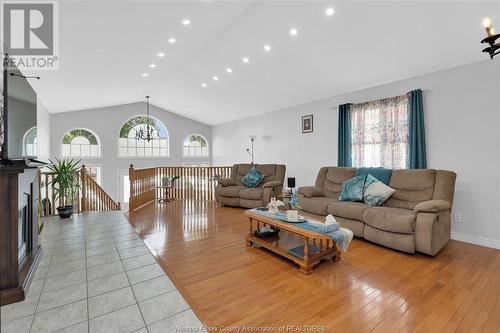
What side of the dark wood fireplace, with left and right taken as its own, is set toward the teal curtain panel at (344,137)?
front

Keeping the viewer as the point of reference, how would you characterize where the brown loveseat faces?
facing the viewer and to the left of the viewer

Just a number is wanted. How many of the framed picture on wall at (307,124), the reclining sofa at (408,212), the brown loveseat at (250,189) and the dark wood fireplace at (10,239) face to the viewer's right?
1

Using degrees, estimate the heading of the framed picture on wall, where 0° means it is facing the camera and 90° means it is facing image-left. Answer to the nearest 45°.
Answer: approximately 45°

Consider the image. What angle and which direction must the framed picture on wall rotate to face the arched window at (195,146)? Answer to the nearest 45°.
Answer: approximately 90° to its right

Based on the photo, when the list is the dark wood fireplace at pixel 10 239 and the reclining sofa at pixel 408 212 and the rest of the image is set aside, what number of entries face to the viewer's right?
1

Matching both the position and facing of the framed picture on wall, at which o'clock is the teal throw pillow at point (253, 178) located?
The teal throw pillow is roughly at 1 o'clock from the framed picture on wall.

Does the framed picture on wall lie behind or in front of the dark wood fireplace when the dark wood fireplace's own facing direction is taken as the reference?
in front

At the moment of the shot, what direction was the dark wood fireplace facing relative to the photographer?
facing to the right of the viewer

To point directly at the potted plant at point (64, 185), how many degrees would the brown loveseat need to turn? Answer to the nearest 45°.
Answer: approximately 45° to its right

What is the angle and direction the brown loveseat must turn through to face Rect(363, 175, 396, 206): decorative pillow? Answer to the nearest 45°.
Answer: approximately 90° to its left
